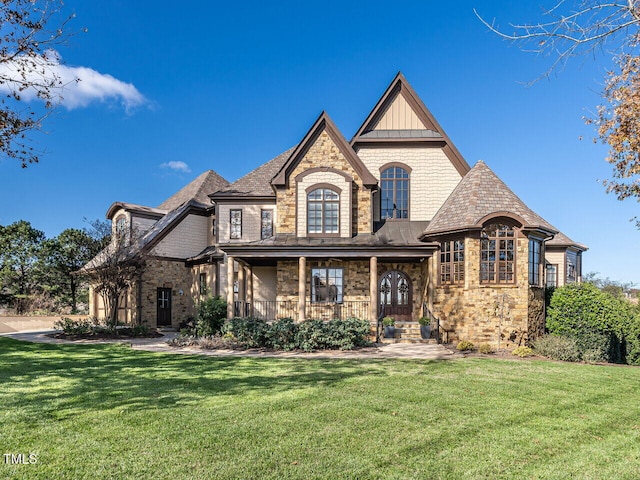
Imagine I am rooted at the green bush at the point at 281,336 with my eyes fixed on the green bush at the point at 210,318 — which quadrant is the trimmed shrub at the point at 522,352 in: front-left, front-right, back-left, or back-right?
back-right

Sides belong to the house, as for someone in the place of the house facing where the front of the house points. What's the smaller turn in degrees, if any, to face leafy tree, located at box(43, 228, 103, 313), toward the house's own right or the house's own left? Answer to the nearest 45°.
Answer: approximately 135° to the house's own right

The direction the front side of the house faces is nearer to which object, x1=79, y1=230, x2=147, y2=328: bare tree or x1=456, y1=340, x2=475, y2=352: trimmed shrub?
the trimmed shrub

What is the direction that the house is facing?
toward the camera

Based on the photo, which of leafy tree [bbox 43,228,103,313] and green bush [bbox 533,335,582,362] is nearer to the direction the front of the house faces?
the green bush

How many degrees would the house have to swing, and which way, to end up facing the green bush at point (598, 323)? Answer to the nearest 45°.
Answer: approximately 45° to its left

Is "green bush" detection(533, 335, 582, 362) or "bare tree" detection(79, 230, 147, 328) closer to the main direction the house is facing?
the green bush
